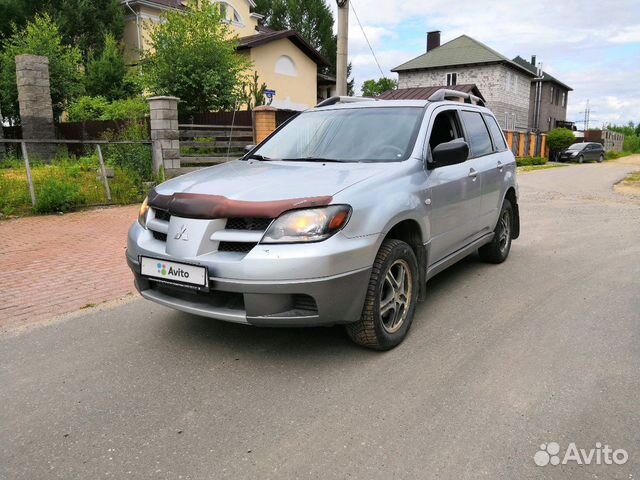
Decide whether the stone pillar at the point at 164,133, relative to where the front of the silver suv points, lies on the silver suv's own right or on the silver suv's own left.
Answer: on the silver suv's own right

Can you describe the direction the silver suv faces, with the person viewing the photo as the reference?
facing the viewer and to the left of the viewer

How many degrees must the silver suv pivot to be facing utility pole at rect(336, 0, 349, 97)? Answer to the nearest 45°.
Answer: approximately 135° to its right

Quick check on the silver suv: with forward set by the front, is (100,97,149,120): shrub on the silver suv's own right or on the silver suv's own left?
on the silver suv's own right

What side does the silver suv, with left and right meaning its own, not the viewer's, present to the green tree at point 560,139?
back

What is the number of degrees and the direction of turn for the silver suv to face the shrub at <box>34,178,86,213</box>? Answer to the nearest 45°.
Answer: approximately 90° to its right

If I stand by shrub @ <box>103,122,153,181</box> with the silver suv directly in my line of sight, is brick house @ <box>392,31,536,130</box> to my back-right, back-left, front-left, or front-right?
back-left

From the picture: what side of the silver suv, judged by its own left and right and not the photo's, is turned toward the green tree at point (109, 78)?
right

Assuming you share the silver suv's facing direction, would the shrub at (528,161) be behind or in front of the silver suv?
behind

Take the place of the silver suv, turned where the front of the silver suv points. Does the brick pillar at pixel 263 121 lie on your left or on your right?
on your right

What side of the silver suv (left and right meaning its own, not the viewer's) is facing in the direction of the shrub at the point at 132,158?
right
